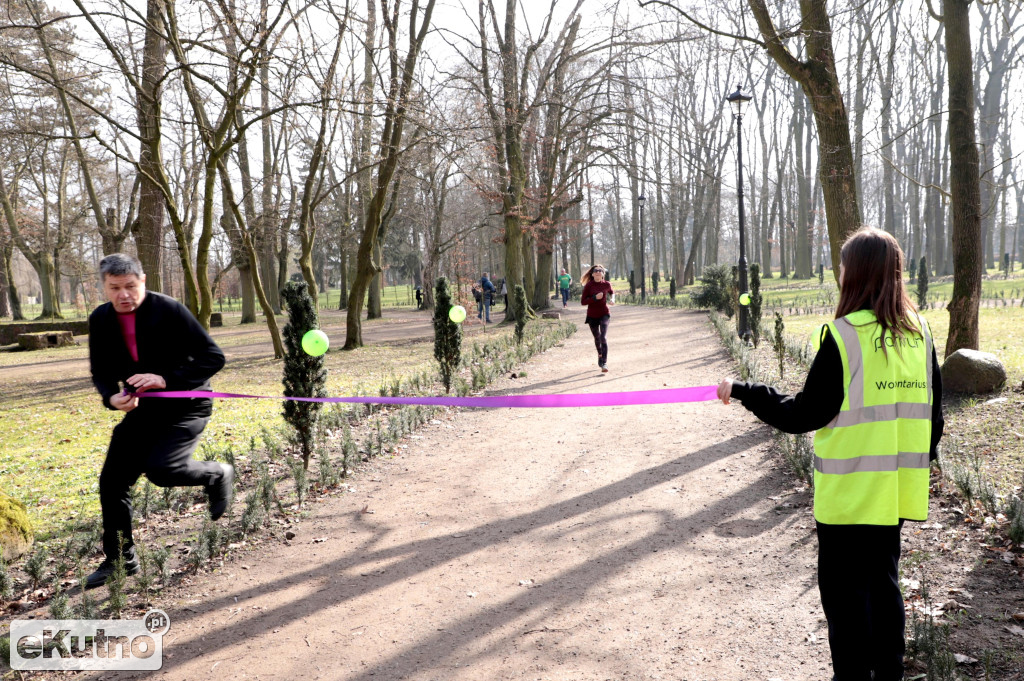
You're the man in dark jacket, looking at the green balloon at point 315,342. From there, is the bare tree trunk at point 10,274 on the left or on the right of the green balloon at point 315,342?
left

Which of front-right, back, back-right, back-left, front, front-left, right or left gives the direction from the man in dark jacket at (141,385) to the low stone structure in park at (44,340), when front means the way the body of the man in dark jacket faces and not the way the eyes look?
back-right

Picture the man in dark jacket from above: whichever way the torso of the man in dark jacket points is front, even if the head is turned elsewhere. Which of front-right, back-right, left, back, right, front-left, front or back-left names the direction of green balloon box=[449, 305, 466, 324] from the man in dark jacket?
back

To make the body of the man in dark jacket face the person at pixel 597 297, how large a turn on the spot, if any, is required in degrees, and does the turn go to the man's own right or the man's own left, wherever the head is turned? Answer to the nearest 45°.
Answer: approximately 180°

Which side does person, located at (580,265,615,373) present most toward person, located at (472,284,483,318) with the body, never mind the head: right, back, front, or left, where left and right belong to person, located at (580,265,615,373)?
back

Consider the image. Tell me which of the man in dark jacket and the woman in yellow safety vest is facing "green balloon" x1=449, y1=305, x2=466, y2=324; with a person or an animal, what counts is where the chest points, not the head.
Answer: the woman in yellow safety vest

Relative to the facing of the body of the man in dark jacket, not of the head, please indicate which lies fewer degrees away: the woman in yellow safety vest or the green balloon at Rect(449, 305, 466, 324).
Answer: the woman in yellow safety vest

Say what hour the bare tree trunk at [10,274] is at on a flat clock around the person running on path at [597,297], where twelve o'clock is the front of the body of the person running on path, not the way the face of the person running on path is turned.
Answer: The bare tree trunk is roughly at 4 o'clock from the person running on path.

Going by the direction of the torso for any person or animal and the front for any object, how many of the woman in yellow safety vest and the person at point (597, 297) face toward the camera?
1

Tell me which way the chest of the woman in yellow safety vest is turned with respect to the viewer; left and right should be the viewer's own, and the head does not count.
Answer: facing away from the viewer and to the left of the viewer

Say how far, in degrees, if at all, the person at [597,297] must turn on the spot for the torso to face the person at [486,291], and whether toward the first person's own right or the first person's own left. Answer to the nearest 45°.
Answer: approximately 180°

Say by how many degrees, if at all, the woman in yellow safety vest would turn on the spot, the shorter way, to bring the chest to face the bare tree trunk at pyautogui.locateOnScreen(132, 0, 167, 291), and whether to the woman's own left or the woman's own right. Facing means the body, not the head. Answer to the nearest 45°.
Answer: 0° — they already face it
